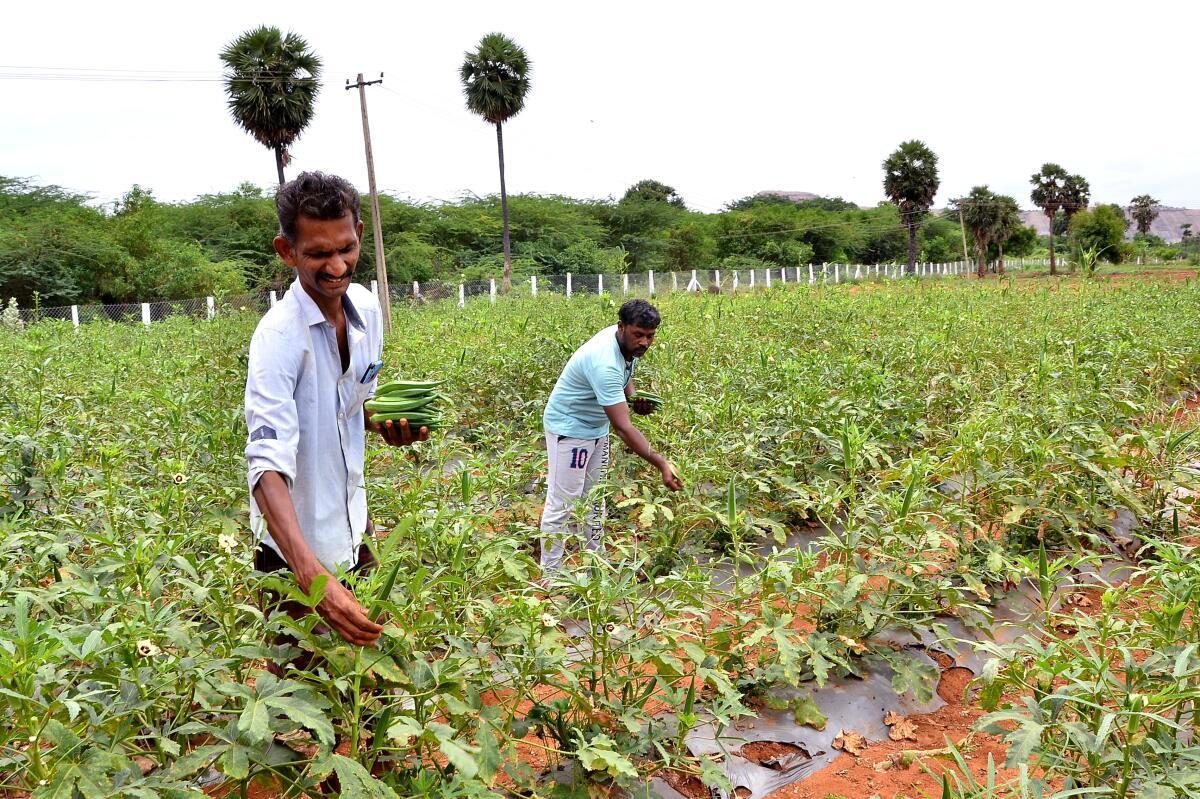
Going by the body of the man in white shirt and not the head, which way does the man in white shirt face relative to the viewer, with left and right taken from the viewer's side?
facing the viewer and to the right of the viewer

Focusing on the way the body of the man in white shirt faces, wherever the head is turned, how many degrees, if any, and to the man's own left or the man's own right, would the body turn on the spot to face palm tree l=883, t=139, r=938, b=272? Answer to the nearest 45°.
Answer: approximately 90° to the man's own left

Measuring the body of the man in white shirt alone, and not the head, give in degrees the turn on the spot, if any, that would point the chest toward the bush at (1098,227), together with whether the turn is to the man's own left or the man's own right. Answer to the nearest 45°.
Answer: approximately 90° to the man's own left

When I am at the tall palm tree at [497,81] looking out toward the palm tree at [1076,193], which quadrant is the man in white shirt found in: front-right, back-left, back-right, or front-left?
back-right

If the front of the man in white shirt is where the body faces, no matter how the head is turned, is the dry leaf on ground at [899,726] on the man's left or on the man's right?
on the man's left

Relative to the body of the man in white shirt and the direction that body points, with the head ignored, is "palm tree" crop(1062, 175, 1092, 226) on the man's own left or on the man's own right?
on the man's own left

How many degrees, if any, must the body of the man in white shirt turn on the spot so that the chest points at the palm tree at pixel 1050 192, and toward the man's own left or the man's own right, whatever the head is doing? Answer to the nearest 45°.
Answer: approximately 90° to the man's own left

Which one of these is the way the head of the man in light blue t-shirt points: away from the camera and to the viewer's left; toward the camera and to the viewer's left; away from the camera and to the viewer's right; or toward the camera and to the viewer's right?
toward the camera and to the viewer's right

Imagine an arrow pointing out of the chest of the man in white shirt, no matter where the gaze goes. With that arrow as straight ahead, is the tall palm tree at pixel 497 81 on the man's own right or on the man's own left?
on the man's own left

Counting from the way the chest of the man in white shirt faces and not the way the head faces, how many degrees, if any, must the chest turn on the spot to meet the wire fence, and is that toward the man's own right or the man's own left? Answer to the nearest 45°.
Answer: approximately 135° to the man's own left

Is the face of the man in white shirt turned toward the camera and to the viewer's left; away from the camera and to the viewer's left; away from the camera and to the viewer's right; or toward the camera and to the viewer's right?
toward the camera and to the viewer's right
